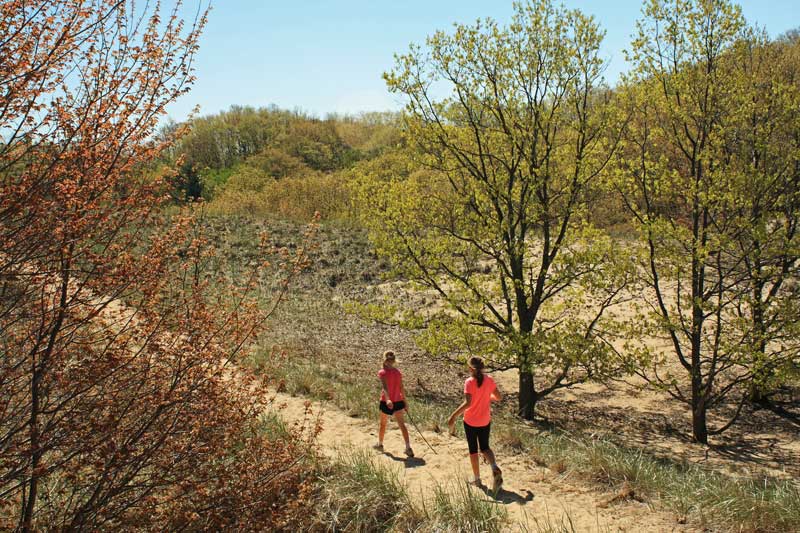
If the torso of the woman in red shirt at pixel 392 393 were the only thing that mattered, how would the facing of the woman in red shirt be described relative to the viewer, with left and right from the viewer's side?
facing away from the viewer and to the left of the viewer

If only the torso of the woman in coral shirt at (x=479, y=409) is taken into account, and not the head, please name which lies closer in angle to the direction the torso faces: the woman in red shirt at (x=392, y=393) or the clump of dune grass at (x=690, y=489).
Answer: the woman in red shirt

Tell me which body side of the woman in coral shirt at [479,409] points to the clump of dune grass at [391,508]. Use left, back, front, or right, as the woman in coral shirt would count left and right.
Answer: left

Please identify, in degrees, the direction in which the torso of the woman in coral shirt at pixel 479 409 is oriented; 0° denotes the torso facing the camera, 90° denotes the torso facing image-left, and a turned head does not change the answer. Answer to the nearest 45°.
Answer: approximately 135°

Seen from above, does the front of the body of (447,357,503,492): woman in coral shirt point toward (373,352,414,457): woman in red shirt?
yes

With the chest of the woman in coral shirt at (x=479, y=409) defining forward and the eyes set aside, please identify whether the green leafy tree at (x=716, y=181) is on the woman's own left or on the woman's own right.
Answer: on the woman's own right

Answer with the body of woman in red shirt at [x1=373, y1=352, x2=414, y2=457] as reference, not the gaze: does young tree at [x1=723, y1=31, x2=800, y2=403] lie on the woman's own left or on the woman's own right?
on the woman's own right
